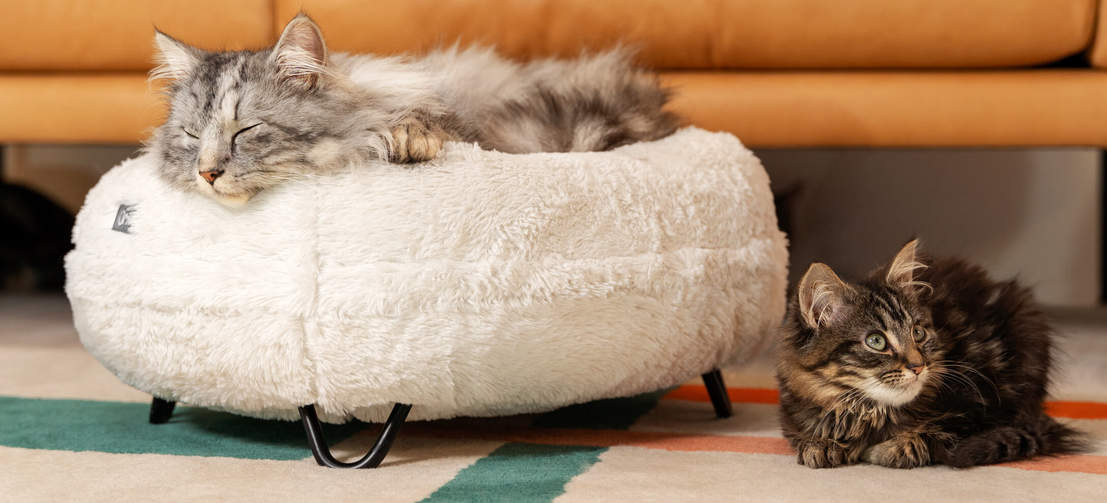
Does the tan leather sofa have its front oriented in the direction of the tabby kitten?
yes

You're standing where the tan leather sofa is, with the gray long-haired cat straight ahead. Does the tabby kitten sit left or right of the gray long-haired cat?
left

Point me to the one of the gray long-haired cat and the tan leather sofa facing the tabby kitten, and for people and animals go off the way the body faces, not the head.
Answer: the tan leather sofa

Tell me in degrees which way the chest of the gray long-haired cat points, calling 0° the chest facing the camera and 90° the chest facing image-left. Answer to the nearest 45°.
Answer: approximately 45°

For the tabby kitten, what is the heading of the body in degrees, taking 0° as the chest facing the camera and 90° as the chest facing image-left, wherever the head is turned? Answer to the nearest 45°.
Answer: approximately 45°
